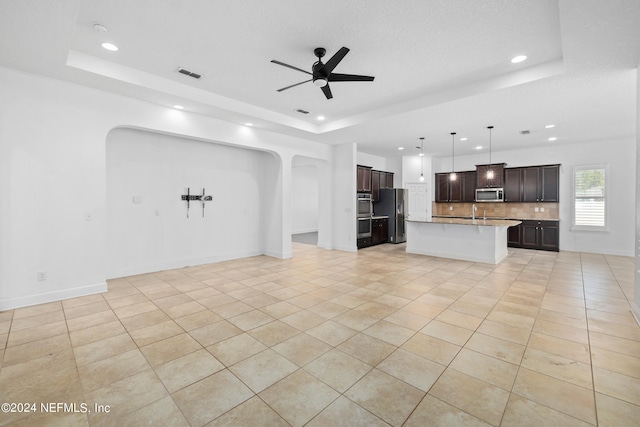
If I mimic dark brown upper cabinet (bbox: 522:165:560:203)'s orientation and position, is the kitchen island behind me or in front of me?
in front

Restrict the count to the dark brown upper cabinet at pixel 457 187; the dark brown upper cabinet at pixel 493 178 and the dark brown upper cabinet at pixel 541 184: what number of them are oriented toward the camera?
3

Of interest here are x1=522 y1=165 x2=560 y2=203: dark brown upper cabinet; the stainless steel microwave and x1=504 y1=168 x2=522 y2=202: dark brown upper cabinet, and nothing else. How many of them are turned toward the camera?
3

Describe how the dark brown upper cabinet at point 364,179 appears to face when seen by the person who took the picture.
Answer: facing the viewer and to the right of the viewer

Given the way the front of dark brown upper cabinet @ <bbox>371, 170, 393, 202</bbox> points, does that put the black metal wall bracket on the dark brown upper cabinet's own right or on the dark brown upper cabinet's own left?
on the dark brown upper cabinet's own right

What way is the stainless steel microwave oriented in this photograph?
toward the camera

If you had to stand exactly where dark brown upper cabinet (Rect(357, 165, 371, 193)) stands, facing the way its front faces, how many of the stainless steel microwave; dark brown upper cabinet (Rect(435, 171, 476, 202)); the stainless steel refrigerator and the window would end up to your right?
0

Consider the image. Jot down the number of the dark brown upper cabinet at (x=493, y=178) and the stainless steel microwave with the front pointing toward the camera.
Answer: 2

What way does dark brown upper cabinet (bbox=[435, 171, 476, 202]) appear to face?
toward the camera

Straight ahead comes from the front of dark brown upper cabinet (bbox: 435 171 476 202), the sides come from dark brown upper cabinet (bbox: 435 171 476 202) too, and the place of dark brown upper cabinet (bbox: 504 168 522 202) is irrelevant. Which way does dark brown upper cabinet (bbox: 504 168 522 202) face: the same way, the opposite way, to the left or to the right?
the same way

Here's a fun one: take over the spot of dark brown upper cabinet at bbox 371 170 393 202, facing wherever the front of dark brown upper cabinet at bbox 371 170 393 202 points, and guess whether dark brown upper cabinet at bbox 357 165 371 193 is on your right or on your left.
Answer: on your right
